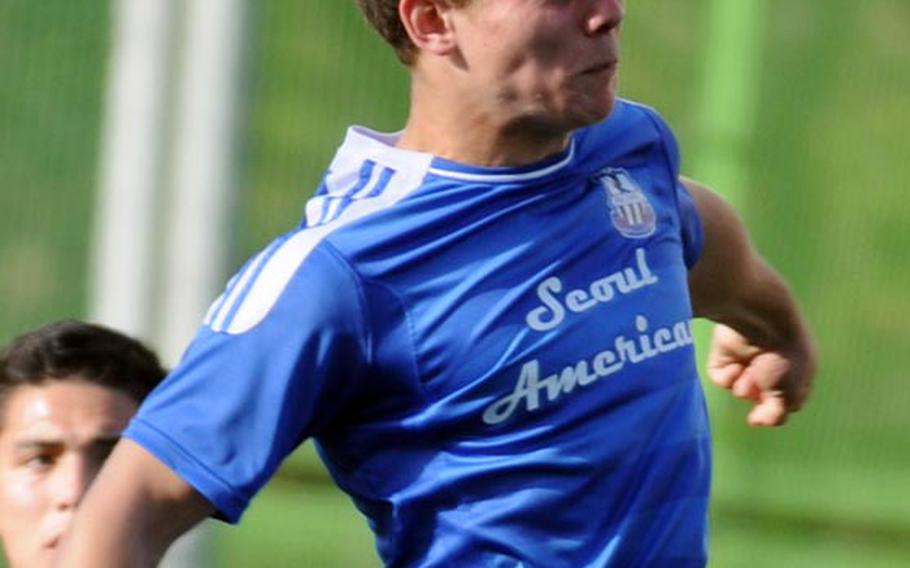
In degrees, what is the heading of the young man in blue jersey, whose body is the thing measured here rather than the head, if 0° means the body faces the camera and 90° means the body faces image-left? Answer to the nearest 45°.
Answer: approximately 315°

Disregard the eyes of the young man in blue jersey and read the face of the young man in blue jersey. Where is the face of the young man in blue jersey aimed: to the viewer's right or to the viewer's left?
to the viewer's right
